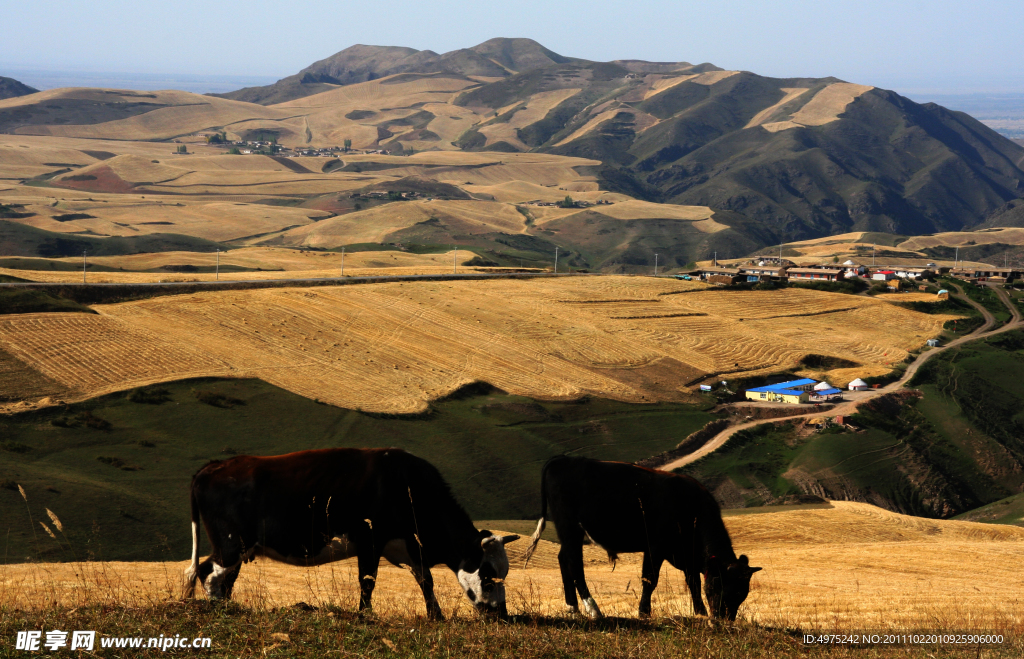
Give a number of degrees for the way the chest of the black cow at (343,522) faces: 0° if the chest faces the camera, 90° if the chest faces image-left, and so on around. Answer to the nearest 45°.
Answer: approximately 270°

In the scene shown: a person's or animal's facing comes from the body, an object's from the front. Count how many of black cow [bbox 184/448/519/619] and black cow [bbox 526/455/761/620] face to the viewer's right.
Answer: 2

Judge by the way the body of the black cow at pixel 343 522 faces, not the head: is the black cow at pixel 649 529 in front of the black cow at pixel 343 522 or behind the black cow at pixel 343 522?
in front

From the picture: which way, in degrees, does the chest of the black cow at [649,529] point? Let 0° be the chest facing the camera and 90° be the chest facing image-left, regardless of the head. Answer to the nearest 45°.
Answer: approximately 270°

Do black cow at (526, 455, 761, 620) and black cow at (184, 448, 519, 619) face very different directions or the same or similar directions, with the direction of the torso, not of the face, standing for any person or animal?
same or similar directions

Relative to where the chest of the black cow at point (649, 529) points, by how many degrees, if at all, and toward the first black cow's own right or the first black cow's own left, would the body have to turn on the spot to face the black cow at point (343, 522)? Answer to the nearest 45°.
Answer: approximately 135° to the first black cow's own right
